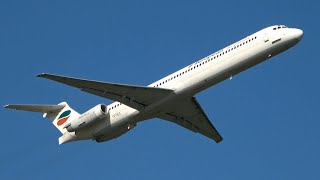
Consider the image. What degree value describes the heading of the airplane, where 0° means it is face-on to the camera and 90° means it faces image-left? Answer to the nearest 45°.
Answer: approximately 315°
